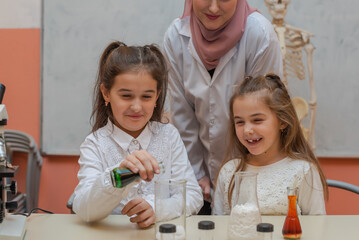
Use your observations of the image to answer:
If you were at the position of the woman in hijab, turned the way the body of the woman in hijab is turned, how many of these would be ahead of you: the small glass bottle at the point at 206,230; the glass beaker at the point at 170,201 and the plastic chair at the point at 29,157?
2

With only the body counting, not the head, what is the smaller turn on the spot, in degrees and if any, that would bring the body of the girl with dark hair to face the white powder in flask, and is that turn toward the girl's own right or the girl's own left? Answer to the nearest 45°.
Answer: approximately 45° to the girl's own left

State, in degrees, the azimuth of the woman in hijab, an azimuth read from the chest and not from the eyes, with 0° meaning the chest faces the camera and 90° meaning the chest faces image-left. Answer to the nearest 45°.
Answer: approximately 0°

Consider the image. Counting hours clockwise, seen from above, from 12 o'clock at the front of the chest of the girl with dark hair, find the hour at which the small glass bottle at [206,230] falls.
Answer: The small glass bottle is roughly at 11 o'clock from the girl with dark hair.

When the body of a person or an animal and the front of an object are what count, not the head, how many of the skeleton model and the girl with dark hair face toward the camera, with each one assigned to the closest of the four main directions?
2
